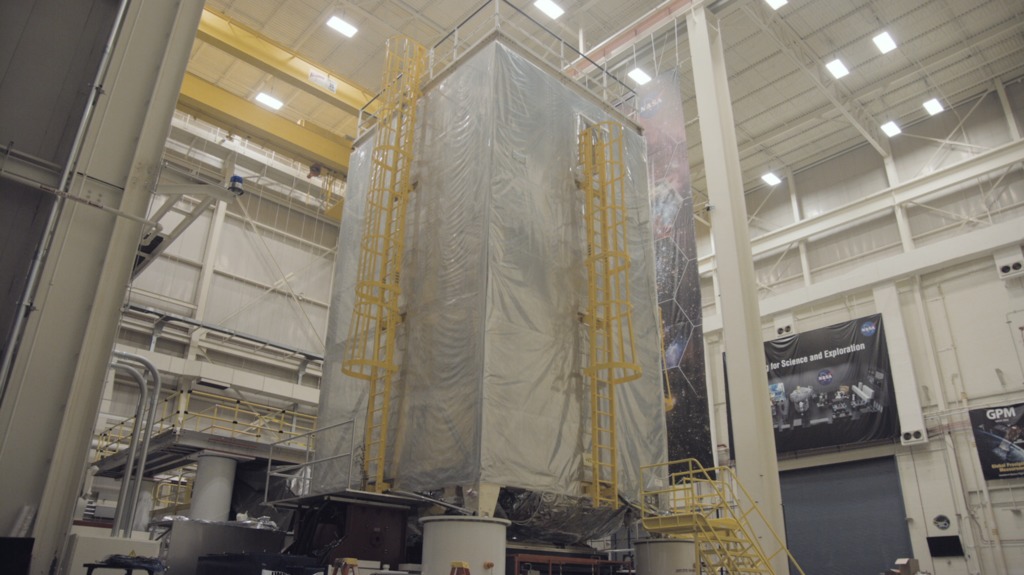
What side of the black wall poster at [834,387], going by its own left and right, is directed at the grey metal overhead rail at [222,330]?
front

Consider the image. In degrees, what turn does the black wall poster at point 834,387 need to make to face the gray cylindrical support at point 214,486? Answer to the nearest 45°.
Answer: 0° — it already faces it

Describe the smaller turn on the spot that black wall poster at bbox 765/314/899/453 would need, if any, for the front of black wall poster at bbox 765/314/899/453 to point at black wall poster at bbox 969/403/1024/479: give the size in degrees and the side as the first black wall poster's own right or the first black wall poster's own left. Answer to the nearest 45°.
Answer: approximately 135° to the first black wall poster's own left

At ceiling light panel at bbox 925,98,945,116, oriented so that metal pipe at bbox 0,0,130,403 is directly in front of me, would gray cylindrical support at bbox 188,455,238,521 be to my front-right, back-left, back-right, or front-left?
front-right

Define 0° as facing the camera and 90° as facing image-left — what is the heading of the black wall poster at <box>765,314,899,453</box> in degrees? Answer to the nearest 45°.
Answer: approximately 45°

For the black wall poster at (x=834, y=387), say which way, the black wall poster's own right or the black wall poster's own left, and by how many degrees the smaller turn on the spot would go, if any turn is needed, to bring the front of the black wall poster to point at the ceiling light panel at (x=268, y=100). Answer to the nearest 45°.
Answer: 0° — it already faces it

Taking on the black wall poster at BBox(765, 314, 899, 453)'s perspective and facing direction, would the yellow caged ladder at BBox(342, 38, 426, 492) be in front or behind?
in front

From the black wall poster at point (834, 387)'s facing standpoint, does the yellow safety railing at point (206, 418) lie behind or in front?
in front

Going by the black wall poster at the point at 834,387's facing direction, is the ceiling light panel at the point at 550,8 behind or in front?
in front
